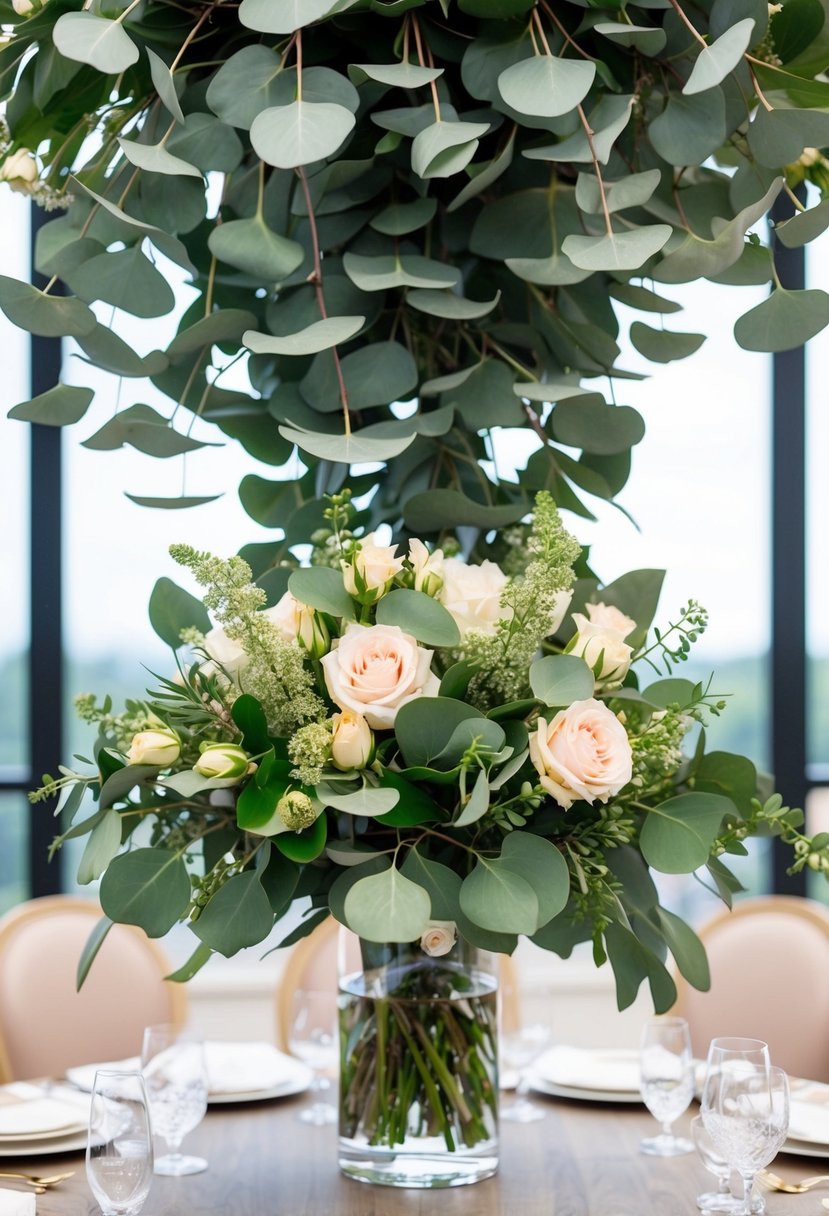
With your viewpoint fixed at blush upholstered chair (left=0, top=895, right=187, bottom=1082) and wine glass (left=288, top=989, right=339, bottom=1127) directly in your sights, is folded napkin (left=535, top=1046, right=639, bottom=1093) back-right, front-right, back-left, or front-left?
front-left

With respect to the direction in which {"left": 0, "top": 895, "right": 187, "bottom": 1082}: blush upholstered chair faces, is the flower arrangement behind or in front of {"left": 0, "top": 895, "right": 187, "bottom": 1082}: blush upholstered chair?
in front

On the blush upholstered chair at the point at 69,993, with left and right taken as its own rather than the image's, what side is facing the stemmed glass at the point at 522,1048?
front

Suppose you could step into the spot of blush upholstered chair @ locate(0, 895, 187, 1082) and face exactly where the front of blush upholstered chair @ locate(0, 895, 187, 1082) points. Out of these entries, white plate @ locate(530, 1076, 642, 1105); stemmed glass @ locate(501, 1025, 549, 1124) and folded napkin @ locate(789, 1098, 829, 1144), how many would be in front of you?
3

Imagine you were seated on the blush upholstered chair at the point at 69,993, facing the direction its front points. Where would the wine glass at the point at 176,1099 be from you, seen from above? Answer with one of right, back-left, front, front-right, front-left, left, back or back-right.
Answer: front-right

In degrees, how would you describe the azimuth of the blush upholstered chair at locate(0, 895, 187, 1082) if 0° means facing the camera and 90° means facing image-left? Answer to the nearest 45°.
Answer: approximately 315°

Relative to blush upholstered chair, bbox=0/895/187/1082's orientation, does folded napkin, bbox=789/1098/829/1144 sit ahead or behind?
ahead

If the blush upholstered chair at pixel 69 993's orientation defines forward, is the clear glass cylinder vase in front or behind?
in front

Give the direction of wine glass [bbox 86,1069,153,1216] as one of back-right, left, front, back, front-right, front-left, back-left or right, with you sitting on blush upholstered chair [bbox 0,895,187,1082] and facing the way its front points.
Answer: front-right

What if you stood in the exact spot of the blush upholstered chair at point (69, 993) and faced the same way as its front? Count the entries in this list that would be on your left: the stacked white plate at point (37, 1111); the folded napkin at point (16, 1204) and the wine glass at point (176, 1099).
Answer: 0

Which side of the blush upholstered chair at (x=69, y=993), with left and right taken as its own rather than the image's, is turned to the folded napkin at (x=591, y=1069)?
front
